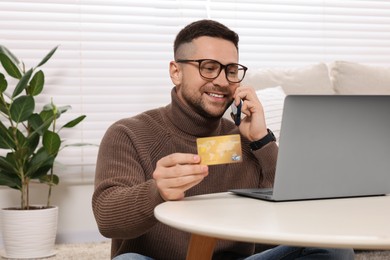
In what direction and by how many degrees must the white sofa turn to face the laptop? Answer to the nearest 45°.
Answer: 0° — it already faces it

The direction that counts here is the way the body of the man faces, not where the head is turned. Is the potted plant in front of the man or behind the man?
behind

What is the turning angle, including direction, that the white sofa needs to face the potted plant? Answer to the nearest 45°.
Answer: approximately 90° to its right

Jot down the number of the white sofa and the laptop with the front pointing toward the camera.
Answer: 1

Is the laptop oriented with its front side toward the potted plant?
yes

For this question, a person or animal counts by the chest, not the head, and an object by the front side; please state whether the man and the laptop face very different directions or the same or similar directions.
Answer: very different directions

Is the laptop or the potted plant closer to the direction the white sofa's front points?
the laptop

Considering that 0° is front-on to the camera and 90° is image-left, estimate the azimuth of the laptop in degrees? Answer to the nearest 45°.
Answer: approximately 135°

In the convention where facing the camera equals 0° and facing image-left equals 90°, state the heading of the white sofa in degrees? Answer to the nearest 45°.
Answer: approximately 0°
